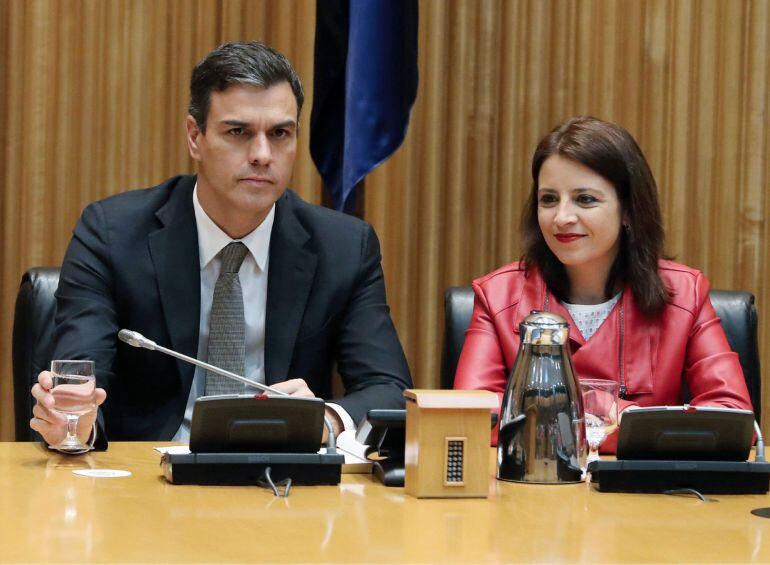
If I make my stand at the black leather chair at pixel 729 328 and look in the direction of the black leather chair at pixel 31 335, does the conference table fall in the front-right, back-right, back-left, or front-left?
front-left

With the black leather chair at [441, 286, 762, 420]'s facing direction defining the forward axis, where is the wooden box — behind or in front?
in front

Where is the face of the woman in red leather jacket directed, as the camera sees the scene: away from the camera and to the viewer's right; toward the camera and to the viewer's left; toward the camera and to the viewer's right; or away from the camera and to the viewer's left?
toward the camera and to the viewer's left

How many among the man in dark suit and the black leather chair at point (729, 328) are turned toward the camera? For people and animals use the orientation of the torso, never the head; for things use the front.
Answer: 2

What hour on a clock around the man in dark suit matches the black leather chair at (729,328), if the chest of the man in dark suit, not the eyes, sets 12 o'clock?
The black leather chair is roughly at 9 o'clock from the man in dark suit.

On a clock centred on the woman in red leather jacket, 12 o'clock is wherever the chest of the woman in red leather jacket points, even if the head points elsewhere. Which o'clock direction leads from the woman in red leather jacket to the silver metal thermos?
The silver metal thermos is roughly at 12 o'clock from the woman in red leather jacket.

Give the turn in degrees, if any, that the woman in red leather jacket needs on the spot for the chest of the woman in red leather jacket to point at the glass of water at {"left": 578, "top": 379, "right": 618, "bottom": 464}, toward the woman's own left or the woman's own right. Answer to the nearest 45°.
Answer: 0° — they already face it

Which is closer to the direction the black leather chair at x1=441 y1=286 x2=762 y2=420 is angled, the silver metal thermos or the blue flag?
the silver metal thermos

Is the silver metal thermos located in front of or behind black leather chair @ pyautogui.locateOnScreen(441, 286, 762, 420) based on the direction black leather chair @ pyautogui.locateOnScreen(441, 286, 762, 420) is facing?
in front

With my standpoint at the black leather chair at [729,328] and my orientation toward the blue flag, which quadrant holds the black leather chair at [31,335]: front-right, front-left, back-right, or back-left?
front-left

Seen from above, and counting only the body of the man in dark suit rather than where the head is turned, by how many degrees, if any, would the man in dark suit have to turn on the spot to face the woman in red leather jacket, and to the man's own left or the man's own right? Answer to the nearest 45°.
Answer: approximately 90° to the man's own left

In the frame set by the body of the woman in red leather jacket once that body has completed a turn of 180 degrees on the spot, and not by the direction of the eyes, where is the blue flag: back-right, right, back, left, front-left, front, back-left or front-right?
front-left

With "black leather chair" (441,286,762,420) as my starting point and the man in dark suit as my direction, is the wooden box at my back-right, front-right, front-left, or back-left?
front-left

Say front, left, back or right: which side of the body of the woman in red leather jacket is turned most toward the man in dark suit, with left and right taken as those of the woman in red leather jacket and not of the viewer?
right

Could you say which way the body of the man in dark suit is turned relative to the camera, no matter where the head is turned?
toward the camera

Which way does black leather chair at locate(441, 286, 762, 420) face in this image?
toward the camera
